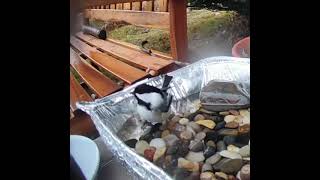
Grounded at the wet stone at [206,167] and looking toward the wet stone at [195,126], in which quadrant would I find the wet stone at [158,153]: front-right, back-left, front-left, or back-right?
front-left

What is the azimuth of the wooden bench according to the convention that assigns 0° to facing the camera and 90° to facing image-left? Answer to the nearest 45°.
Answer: approximately 45°

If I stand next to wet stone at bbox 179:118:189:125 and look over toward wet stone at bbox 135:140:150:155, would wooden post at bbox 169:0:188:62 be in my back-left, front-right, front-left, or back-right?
back-right

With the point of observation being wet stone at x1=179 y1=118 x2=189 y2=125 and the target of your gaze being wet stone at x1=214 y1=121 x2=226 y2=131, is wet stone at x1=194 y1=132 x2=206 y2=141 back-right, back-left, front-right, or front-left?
front-right
